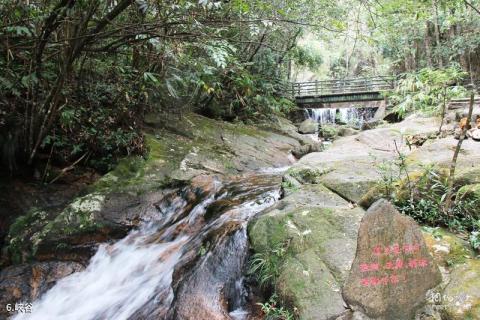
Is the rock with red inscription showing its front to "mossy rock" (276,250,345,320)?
no

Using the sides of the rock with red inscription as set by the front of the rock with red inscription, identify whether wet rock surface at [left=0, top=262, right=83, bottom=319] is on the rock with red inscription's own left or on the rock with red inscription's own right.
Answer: on the rock with red inscription's own right

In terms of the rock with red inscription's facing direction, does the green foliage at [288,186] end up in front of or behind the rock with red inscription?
behind

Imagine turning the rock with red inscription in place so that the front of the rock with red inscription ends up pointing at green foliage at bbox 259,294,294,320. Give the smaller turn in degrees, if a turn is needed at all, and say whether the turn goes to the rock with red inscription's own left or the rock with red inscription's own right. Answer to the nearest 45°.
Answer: approximately 90° to the rock with red inscription's own right

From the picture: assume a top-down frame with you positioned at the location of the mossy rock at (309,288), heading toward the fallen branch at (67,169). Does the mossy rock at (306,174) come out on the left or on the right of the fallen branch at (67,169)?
right

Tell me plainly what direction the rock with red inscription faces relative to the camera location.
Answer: facing the viewer

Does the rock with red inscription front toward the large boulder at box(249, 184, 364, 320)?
no

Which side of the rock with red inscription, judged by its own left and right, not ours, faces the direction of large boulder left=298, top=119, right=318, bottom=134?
back

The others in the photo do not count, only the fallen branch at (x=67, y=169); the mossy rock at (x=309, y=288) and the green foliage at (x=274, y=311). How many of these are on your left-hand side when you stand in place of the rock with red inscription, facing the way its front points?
0

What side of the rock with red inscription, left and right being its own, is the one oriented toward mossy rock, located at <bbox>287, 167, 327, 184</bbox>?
back

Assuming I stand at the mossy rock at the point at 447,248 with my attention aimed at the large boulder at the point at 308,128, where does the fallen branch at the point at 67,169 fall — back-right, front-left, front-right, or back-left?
front-left

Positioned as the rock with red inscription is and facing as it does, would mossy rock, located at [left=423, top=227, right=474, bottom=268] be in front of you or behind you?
behind

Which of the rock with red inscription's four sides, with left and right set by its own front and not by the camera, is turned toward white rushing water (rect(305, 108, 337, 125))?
back

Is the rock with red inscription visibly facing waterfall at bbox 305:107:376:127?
no
